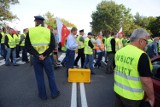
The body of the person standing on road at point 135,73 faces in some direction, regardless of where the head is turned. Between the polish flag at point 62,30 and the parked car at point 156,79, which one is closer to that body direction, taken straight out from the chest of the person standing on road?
the parked car

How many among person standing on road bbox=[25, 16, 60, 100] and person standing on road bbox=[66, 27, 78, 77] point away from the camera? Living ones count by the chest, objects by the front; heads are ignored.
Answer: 1

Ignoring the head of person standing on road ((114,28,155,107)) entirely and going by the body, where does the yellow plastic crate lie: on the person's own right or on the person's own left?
on the person's own left

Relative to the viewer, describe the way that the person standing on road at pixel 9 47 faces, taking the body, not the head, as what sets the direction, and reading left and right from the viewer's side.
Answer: facing the viewer and to the right of the viewer

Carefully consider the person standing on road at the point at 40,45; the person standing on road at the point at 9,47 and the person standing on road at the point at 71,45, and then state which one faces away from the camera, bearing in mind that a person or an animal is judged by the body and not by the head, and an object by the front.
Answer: the person standing on road at the point at 40,45

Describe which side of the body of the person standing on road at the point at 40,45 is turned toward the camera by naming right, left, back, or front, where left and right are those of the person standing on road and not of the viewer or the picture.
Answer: back

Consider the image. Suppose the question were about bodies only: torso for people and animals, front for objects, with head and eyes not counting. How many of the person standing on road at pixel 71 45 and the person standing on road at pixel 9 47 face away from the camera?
0

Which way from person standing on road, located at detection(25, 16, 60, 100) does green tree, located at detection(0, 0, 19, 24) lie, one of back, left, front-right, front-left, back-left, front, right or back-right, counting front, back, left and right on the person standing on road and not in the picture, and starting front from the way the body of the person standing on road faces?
front
